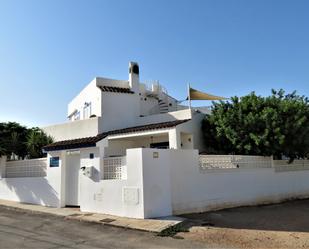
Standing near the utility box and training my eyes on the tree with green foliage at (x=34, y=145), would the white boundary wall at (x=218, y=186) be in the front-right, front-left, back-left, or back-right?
back-right

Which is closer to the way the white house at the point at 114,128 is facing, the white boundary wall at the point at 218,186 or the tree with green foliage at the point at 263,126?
the white boundary wall

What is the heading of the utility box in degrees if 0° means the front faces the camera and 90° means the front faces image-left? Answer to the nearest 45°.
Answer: approximately 45°

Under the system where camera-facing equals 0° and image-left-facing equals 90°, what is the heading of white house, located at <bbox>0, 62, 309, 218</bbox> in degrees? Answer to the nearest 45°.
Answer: approximately 45°

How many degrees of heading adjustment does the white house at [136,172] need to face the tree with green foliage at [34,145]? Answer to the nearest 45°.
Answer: approximately 90° to its right

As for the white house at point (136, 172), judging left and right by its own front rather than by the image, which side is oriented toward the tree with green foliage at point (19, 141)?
right
